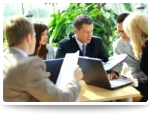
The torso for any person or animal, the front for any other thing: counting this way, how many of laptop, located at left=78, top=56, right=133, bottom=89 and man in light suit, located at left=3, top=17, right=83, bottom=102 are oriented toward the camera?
0

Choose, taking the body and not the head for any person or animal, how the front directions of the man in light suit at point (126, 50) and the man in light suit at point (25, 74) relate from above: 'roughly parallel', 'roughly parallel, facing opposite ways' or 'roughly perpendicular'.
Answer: roughly parallel, facing opposite ways

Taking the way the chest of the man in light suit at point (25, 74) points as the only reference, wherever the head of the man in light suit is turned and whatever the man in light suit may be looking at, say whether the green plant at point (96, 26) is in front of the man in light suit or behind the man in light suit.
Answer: in front

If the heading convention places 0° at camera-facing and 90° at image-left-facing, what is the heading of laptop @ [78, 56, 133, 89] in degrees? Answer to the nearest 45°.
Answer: approximately 225°

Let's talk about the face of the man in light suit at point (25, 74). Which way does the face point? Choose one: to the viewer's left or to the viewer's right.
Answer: to the viewer's right

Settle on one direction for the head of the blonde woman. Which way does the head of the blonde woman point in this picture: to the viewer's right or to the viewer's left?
to the viewer's left

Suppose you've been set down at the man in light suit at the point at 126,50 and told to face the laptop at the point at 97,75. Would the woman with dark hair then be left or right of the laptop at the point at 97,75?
right

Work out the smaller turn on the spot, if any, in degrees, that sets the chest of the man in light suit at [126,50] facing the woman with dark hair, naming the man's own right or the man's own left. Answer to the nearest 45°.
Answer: approximately 45° to the man's own right

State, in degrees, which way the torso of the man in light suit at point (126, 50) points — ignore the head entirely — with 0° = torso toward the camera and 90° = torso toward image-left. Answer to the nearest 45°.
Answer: approximately 45°

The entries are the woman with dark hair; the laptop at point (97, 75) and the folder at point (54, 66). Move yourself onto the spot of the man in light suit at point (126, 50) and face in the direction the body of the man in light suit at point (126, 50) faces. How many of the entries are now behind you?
0

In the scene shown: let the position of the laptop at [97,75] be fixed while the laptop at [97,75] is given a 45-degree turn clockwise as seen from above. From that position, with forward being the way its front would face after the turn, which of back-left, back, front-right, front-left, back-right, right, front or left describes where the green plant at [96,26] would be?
left

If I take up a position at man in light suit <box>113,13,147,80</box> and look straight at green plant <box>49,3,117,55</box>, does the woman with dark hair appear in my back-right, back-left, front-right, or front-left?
front-left

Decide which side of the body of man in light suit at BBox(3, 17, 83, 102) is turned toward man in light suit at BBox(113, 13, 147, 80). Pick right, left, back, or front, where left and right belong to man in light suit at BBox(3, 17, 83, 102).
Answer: front

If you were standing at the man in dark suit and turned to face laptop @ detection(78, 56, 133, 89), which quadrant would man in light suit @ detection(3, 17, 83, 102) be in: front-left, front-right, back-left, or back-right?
front-right

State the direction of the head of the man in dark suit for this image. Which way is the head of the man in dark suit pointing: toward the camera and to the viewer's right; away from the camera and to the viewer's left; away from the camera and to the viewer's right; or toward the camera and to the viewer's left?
toward the camera and to the viewer's right
